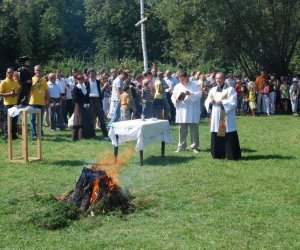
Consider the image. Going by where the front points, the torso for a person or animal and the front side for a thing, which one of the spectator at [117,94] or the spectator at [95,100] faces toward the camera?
the spectator at [95,100]

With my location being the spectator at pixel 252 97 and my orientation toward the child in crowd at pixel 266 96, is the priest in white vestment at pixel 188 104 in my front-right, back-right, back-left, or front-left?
back-right

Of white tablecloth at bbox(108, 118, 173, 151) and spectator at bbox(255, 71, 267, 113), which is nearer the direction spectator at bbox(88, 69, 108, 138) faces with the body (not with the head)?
the white tablecloth

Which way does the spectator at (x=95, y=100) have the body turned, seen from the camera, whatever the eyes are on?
toward the camera

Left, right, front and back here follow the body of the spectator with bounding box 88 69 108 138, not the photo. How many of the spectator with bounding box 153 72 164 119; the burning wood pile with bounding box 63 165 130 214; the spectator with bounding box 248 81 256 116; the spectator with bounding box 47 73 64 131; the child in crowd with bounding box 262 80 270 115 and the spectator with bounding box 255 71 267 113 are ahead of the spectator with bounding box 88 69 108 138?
1

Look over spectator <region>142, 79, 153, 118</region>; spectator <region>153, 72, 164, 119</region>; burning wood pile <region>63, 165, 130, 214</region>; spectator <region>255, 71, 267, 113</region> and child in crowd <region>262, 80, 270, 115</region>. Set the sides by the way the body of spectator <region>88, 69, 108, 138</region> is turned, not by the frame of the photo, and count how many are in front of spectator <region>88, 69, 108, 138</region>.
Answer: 1

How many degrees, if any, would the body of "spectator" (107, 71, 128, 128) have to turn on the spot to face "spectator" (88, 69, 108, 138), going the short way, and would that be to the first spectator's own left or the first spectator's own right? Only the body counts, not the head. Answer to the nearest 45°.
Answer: approximately 135° to the first spectator's own right
